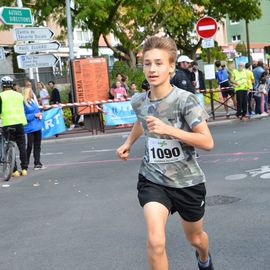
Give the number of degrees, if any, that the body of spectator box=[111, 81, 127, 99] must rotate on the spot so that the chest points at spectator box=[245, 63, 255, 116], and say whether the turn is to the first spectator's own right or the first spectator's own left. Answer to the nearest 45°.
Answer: approximately 90° to the first spectator's own left

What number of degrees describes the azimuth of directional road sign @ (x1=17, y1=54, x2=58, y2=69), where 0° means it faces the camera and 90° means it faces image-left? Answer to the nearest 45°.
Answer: approximately 0°

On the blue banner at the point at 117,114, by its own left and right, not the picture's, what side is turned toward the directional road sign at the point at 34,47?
right

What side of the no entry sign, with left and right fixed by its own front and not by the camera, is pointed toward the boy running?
front

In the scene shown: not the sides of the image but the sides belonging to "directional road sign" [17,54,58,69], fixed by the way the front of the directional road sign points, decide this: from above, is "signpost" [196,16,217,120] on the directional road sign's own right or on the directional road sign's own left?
on the directional road sign's own left

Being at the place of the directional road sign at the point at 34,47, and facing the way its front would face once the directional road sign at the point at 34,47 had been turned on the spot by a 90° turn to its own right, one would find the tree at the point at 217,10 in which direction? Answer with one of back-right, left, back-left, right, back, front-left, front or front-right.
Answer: back-right

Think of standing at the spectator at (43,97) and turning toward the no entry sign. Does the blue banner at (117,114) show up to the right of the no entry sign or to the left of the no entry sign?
right

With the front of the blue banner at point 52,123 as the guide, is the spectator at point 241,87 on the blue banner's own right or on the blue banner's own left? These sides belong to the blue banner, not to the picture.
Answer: on the blue banner's own left
